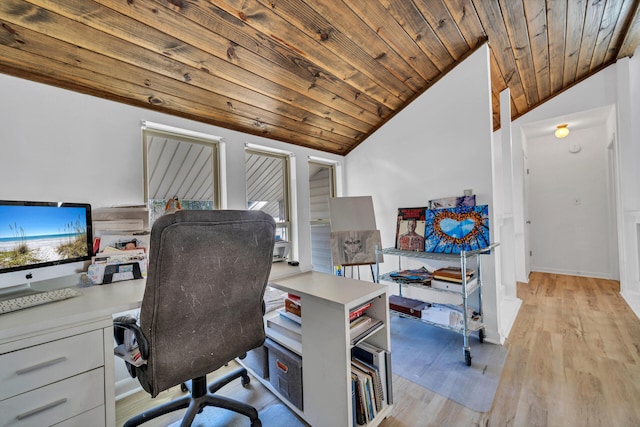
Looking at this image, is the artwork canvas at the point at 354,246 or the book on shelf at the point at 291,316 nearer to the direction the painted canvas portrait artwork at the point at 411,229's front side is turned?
the book on shelf

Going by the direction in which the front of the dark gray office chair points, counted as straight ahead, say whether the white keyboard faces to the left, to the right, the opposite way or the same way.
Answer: the opposite way

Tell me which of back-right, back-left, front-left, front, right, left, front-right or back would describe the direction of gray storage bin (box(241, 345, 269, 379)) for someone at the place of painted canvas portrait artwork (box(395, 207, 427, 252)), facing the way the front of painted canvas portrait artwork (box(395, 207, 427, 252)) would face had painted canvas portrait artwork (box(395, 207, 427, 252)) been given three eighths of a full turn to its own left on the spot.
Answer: back

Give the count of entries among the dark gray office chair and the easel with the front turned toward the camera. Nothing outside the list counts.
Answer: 1

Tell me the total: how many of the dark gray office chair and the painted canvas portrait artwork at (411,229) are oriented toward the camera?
1

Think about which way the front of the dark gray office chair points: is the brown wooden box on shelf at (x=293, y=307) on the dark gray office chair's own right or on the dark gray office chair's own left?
on the dark gray office chair's own right

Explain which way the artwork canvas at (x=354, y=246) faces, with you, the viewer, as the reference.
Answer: facing the viewer

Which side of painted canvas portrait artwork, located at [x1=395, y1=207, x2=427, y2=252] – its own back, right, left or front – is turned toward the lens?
front

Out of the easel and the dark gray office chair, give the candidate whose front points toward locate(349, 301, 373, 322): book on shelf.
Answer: the easel

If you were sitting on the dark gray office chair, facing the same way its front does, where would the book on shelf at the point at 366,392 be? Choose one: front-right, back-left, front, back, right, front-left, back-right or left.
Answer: back-right

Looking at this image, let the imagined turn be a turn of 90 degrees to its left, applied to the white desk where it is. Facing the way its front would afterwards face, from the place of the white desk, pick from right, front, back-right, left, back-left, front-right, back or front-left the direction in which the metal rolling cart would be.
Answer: front-right

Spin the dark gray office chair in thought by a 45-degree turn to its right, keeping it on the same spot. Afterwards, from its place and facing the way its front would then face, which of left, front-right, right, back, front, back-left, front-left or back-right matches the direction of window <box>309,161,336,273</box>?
front-right
